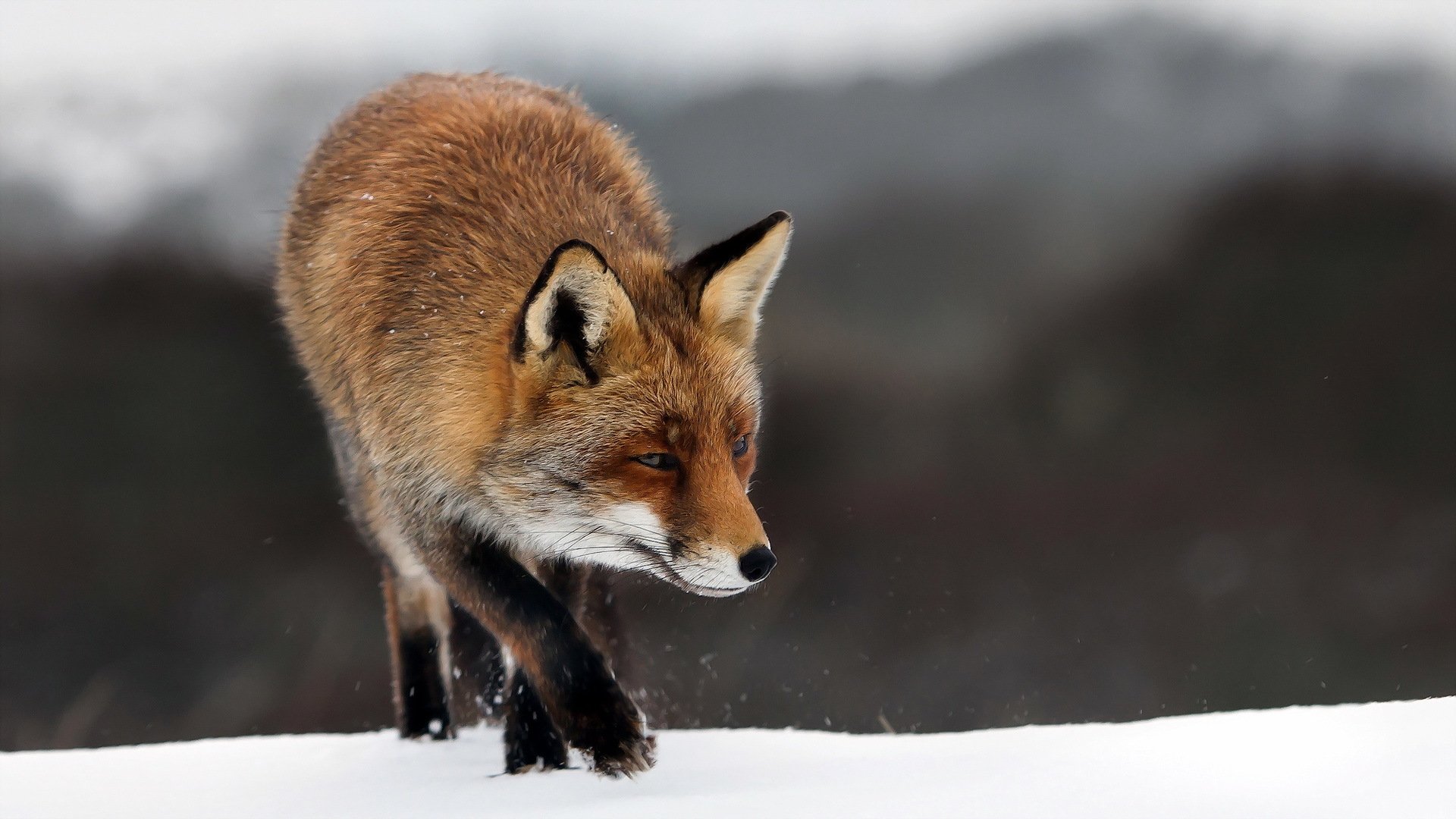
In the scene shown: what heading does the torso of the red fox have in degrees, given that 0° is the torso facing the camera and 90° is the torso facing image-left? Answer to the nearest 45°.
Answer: approximately 315°
